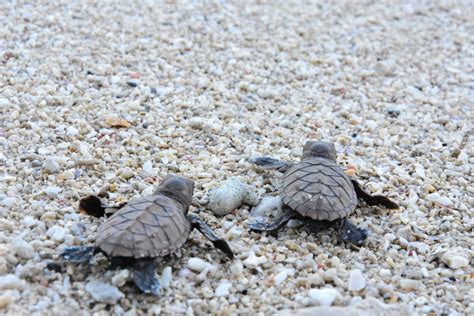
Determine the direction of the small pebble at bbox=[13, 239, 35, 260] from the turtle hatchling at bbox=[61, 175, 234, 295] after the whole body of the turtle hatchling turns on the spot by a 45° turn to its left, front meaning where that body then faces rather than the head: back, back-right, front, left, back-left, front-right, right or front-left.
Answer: left

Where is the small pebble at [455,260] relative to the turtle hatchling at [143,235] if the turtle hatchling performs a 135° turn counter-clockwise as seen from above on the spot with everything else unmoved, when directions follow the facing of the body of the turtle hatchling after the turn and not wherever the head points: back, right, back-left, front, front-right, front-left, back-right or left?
back

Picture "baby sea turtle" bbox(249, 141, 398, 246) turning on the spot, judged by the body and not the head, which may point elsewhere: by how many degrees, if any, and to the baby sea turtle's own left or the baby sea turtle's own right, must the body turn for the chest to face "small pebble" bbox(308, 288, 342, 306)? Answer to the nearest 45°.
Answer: approximately 180°

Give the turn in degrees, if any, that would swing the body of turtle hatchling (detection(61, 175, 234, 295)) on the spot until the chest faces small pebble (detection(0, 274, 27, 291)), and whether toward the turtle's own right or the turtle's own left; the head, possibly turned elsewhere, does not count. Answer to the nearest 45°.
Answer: approximately 135° to the turtle's own left

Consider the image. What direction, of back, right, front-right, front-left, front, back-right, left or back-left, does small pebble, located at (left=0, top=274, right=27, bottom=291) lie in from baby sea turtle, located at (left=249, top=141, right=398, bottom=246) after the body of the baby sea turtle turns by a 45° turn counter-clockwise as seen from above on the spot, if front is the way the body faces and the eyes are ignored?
left

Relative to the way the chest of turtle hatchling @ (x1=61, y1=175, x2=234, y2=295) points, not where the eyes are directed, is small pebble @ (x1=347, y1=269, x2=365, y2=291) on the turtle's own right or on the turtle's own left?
on the turtle's own right

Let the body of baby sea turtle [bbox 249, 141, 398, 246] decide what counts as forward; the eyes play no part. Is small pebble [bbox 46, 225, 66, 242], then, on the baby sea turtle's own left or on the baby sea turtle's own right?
on the baby sea turtle's own left

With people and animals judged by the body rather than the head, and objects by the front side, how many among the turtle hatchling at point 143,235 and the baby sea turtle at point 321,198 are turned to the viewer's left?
0

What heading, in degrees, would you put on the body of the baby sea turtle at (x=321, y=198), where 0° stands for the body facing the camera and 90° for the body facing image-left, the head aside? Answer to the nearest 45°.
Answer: approximately 180°

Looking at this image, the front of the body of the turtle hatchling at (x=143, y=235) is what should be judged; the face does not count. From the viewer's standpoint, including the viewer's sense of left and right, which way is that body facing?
facing away from the viewer and to the right of the viewer
